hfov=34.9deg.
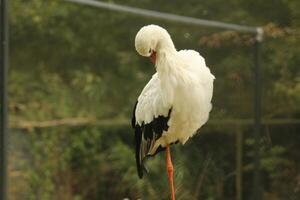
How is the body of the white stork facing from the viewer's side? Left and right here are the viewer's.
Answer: facing the viewer and to the right of the viewer

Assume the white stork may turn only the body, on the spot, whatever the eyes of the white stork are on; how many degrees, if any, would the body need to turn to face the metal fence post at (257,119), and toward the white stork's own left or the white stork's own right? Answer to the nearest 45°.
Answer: approximately 135° to the white stork's own left
